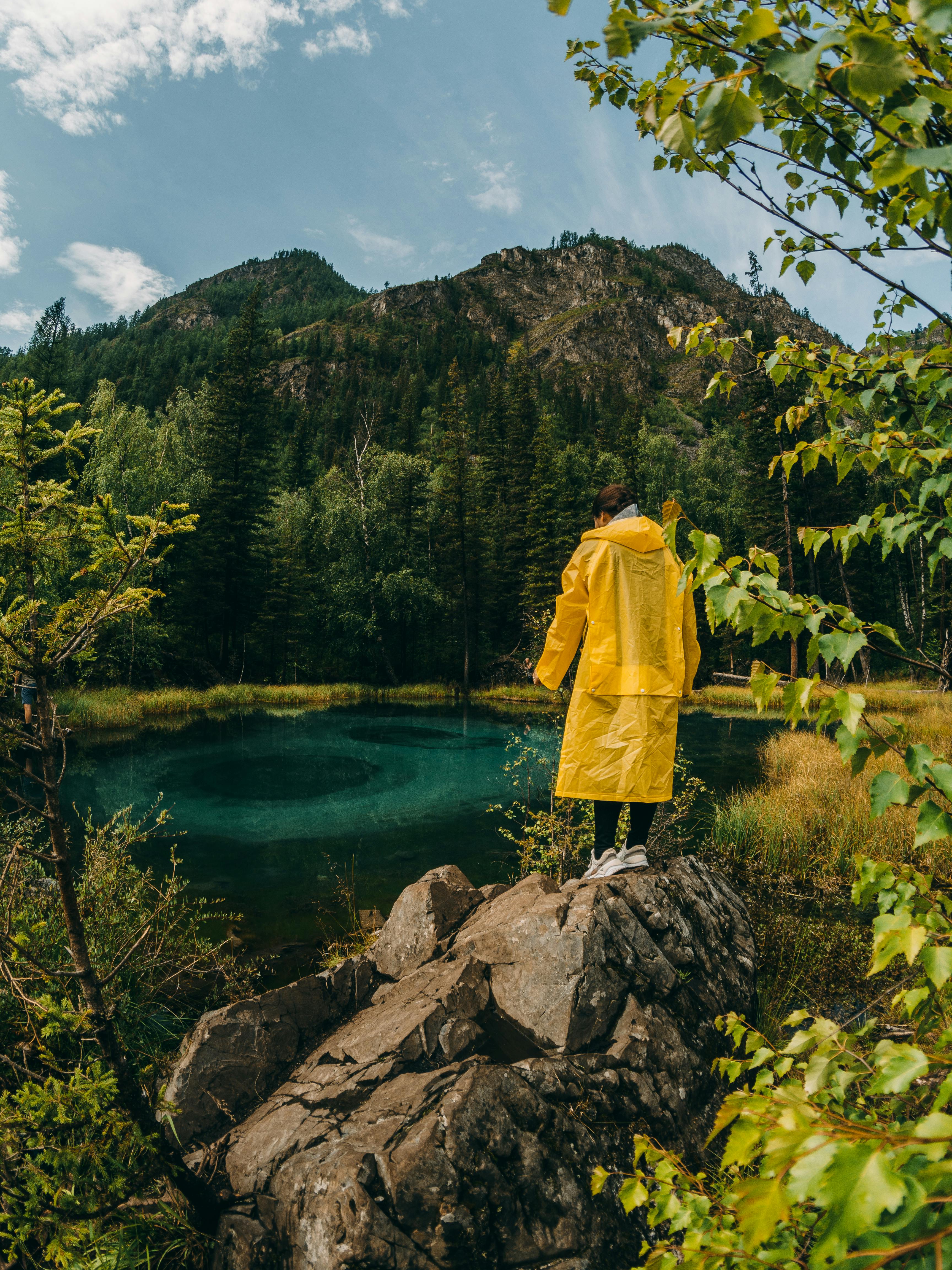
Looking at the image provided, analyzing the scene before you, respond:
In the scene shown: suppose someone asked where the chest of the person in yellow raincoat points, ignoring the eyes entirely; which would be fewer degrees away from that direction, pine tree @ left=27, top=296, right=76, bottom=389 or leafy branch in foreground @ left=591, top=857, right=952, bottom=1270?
the pine tree

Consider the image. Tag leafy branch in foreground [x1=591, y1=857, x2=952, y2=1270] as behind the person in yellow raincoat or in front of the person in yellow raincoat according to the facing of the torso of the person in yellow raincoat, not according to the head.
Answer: behind

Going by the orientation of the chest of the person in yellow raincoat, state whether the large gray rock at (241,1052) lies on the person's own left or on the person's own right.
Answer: on the person's own left

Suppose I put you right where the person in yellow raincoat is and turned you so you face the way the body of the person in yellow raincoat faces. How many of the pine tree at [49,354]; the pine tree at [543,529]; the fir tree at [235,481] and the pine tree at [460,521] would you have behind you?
0

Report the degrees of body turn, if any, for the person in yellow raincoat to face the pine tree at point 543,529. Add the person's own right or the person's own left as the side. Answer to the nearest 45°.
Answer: approximately 45° to the person's own right

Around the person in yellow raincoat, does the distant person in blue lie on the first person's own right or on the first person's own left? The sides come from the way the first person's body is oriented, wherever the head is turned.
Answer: on the first person's own left

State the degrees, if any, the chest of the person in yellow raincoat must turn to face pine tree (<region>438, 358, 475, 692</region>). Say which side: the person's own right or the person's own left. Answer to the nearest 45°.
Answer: approximately 45° to the person's own right

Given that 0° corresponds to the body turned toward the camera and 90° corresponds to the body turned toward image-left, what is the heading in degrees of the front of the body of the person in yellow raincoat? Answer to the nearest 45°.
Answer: approximately 135°
